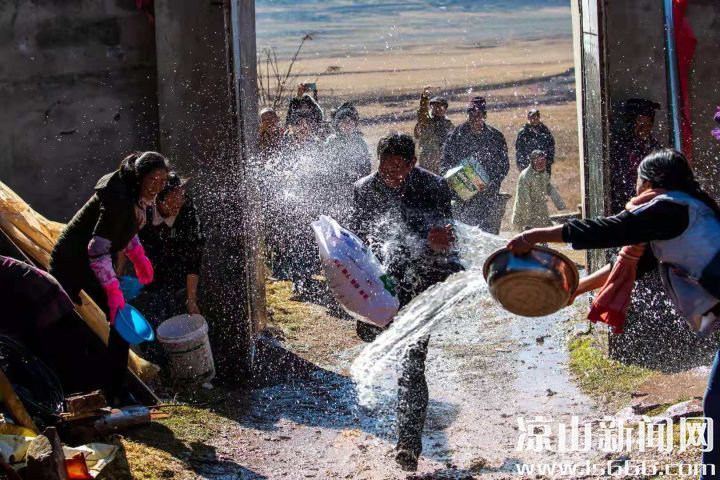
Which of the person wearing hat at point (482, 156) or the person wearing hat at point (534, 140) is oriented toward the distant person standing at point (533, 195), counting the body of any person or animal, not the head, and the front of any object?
the person wearing hat at point (534, 140)

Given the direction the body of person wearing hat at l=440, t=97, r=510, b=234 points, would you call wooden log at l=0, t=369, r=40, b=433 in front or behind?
in front

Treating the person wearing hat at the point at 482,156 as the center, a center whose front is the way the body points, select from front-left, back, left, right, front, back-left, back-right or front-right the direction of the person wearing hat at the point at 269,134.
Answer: front-right

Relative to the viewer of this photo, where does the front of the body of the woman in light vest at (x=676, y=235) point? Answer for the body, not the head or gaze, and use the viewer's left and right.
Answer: facing to the left of the viewer

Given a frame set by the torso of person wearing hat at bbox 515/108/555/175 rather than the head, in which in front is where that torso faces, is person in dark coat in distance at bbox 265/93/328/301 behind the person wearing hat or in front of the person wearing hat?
in front

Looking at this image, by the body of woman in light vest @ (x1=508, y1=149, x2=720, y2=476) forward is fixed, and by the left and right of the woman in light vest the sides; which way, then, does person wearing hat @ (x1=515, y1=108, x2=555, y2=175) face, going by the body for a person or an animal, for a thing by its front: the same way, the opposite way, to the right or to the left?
to the left

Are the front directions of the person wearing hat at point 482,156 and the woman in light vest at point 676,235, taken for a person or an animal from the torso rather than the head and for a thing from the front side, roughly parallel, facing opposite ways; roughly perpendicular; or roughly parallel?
roughly perpendicular

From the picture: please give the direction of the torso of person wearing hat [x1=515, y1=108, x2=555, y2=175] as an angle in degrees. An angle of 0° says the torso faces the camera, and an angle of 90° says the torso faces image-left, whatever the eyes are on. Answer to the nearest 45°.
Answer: approximately 0°
